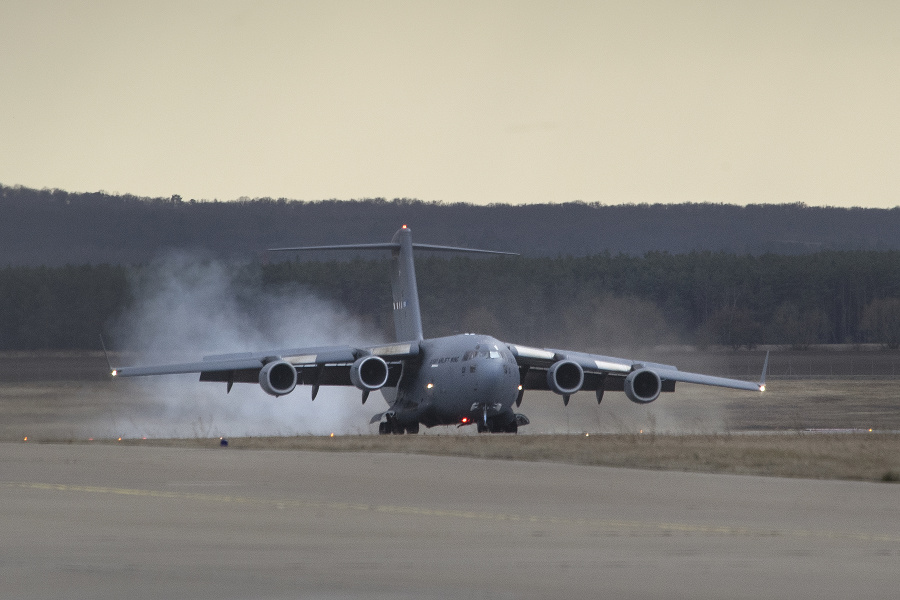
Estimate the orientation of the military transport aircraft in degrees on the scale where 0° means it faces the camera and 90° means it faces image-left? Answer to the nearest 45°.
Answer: approximately 0°
